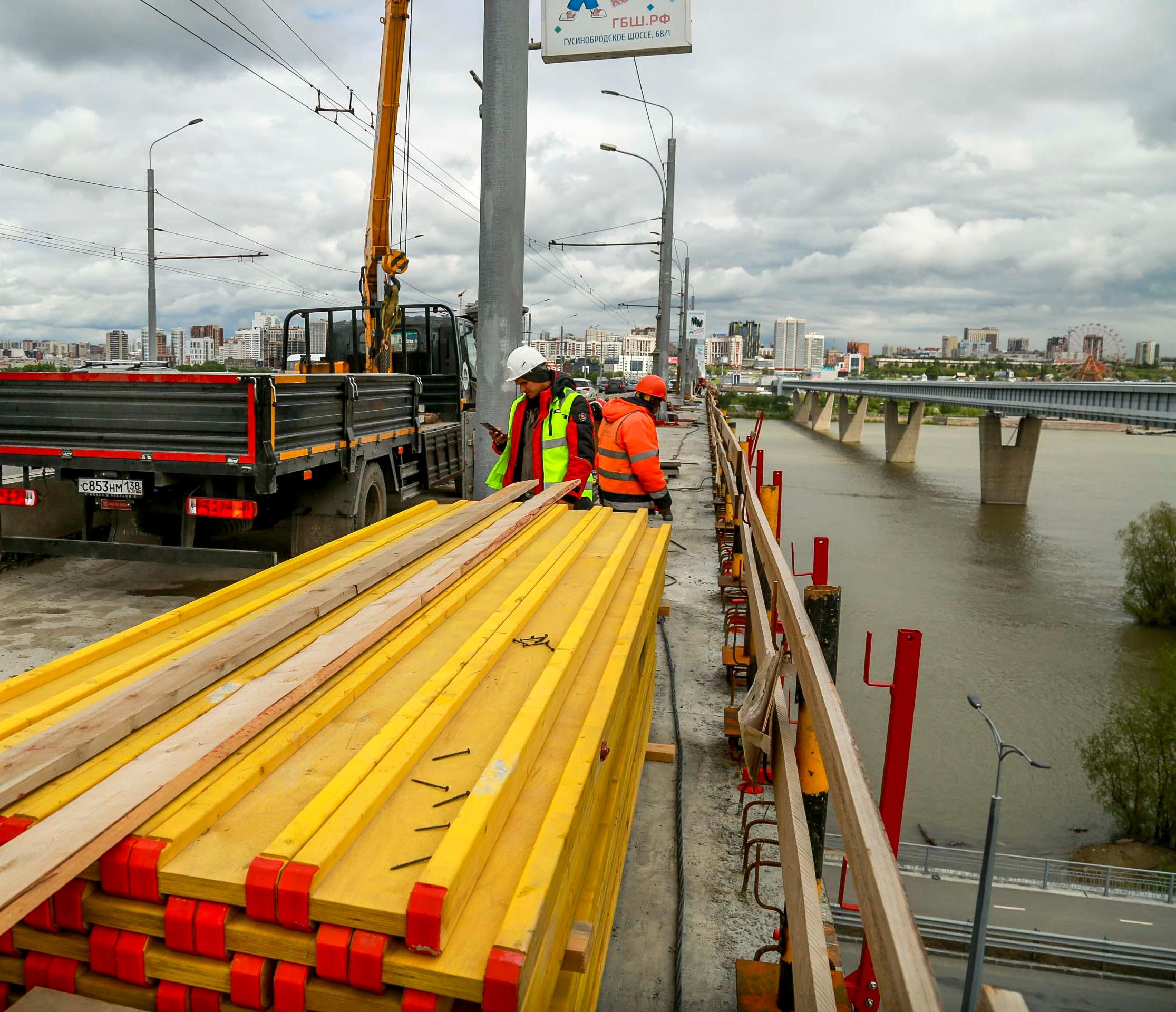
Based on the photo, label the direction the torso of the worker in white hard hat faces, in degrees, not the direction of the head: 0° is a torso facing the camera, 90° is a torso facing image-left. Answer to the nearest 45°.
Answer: approximately 45°

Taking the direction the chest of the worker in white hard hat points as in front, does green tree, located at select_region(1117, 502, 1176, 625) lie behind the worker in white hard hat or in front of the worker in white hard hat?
behind

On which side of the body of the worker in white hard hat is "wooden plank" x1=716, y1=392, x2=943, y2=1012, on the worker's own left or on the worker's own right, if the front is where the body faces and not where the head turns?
on the worker's own left

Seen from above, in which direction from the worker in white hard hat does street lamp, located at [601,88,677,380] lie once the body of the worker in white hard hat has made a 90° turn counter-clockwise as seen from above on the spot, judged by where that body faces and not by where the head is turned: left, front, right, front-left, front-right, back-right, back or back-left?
back-left

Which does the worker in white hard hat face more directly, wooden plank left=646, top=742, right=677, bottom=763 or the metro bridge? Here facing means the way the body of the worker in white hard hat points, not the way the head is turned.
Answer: the wooden plank
